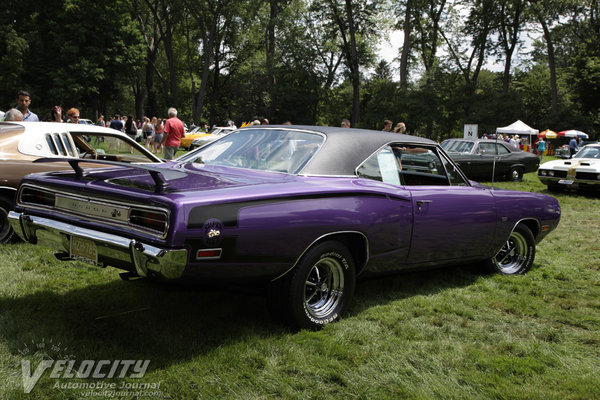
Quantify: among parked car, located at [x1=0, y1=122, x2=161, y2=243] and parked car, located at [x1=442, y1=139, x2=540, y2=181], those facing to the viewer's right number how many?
1

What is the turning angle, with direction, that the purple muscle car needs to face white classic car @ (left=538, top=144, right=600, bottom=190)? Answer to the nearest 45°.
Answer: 0° — it already faces it

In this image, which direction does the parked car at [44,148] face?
to the viewer's right

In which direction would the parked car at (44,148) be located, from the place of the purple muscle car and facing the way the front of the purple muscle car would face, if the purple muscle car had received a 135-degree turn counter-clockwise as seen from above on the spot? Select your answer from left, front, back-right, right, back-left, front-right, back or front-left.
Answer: front-right

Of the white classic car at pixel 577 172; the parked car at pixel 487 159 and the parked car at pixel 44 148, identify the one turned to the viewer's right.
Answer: the parked car at pixel 44 148

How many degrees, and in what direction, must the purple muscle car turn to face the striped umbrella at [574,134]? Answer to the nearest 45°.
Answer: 0° — it already faces it

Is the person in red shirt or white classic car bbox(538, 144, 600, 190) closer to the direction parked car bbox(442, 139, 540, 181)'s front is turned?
the person in red shirt

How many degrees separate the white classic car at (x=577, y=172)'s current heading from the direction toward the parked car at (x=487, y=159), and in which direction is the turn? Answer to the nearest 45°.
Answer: approximately 90° to its right

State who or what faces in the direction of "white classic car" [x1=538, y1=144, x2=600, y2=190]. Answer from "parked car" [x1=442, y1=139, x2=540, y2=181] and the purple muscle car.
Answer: the purple muscle car

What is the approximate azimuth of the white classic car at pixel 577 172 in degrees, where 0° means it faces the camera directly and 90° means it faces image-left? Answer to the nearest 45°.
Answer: approximately 45°

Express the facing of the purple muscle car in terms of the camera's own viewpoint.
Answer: facing away from the viewer and to the right of the viewer
